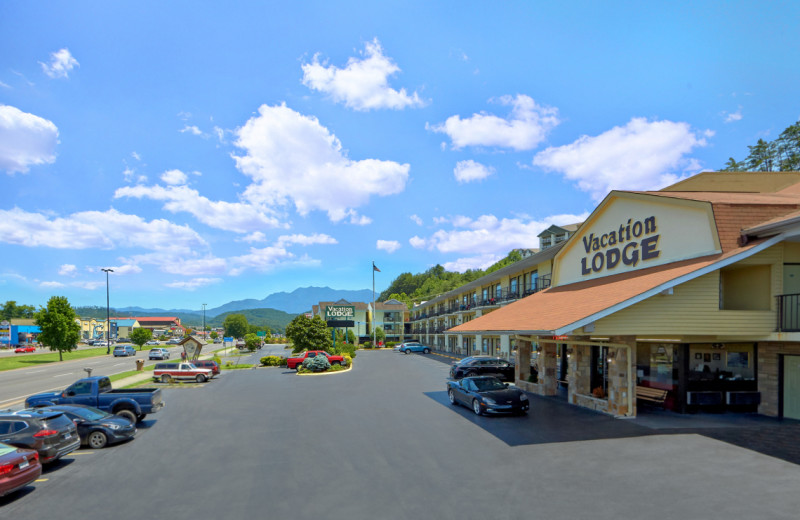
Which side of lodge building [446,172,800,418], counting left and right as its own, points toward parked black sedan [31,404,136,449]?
front

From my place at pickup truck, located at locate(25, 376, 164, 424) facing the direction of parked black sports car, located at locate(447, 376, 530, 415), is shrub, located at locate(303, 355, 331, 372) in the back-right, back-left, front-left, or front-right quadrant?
front-left

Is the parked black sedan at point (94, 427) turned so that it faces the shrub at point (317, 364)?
no

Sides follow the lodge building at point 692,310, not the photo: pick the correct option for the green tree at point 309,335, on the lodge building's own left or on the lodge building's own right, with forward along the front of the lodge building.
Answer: on the lodge building's own right

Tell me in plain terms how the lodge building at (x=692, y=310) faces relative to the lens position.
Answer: facing the viewer and to the left of the viewer

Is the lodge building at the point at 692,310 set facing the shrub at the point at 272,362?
no

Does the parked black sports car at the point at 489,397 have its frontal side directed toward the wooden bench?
no

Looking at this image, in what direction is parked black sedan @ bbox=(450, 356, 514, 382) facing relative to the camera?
to the viewer's right
